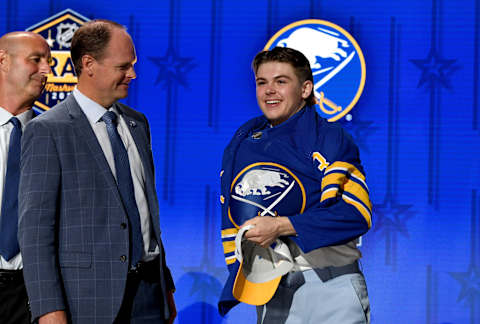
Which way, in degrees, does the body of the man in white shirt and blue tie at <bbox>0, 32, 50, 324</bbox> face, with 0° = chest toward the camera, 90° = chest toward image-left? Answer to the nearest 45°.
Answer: approximately 315°

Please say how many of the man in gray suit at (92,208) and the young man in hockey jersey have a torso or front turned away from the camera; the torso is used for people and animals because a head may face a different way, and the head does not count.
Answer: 0

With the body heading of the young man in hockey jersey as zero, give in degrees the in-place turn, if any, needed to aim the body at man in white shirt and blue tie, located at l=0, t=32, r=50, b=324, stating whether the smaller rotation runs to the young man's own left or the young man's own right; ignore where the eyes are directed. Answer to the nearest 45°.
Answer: approximately 45° to the young man's own right

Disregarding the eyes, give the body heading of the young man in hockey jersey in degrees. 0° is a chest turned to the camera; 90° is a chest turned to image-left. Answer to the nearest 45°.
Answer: approximately 45°

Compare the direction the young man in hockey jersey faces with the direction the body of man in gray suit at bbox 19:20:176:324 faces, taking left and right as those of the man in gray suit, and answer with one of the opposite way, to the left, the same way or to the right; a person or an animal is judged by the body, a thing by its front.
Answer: to the right

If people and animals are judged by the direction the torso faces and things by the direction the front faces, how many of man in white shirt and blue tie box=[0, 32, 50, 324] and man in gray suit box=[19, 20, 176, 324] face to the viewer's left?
0

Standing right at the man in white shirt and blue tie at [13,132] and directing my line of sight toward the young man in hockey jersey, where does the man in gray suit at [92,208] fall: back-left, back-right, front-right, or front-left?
front-right

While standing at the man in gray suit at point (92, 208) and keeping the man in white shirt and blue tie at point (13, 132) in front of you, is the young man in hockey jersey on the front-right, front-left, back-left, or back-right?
back-right

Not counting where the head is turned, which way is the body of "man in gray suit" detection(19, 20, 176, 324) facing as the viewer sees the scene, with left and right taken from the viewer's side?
facing the viewer and to the right of the viewer
